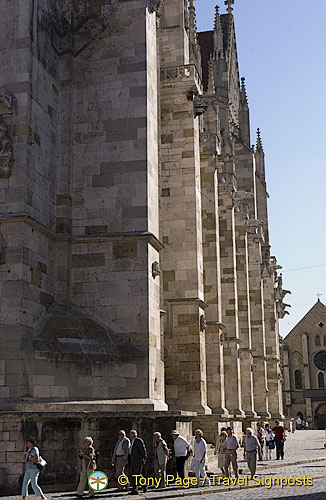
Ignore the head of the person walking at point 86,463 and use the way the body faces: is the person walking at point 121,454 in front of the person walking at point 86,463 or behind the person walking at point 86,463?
behind

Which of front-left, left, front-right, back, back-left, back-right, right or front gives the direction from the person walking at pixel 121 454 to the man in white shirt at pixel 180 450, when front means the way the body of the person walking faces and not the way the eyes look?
back

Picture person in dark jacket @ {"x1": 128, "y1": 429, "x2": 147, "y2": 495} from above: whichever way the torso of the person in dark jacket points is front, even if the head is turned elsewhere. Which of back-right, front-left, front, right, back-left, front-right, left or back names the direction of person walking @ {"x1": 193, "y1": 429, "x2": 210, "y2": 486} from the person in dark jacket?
back

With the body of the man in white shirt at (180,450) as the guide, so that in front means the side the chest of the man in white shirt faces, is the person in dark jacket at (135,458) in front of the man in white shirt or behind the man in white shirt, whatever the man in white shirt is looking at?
in front

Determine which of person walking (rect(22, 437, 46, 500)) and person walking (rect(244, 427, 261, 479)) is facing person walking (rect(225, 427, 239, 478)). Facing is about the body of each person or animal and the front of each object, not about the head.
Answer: person walking (rect(244, 427, 261, 479))

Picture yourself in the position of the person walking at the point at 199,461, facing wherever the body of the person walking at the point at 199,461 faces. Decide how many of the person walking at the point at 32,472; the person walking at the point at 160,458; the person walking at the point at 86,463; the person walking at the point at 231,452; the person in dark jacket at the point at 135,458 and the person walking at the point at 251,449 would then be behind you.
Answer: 2

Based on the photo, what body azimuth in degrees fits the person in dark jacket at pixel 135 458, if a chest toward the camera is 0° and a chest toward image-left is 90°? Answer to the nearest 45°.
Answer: approximately 45°
